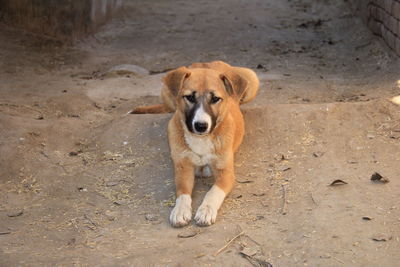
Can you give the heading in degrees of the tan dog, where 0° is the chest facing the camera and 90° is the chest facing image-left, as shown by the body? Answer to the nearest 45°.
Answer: approximately 0°
